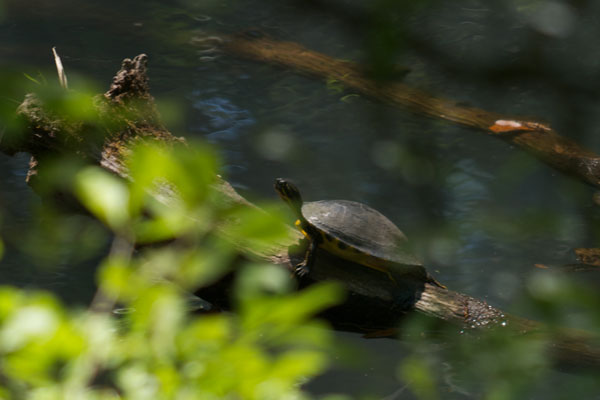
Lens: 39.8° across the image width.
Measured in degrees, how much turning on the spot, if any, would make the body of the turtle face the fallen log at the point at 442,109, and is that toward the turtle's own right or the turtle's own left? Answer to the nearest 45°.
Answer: approximately 90° to the turtle's own right

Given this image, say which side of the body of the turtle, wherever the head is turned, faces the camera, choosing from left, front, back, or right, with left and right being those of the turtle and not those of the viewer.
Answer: left

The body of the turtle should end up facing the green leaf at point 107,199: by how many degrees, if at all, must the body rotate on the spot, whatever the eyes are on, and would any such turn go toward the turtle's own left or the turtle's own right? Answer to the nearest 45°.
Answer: approximately 90° to the turtle's own left
